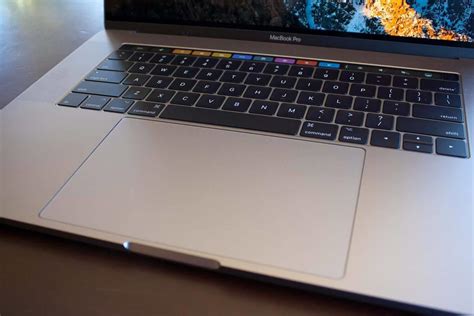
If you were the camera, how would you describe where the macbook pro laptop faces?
facing the viewer
